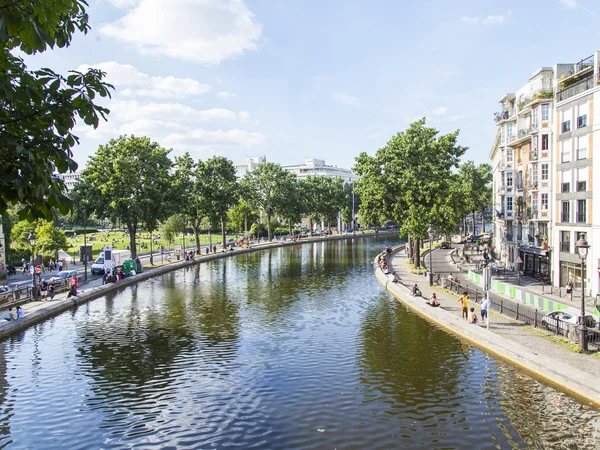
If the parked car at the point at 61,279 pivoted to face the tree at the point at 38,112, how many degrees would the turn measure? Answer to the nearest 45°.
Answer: approximately 45° to its left

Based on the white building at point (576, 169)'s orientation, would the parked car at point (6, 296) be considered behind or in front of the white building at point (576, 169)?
in front

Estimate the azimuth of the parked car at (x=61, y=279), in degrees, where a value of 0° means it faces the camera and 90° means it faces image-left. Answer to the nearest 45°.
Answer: approximately 45°

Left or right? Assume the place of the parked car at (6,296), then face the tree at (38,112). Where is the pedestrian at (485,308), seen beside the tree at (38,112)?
left

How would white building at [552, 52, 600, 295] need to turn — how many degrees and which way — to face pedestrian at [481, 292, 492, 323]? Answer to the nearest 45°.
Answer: approximately 45° to its left

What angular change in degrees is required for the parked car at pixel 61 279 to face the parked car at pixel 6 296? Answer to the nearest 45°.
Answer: approximately 45° to its left

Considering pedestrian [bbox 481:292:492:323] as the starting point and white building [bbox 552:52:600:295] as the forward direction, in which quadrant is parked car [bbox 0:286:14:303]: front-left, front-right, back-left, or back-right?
back-left

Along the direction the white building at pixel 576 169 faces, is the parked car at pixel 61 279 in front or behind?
in front

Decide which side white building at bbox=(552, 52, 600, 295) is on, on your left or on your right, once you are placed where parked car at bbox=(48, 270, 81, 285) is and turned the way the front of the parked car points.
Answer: on your left

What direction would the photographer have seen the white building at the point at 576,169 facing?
facing the viewer and to the left of the viewer

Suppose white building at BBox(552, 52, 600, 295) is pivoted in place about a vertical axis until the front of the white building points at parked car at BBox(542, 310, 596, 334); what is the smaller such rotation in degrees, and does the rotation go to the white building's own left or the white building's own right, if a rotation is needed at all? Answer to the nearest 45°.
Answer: approximately 45° to the white building's own left
